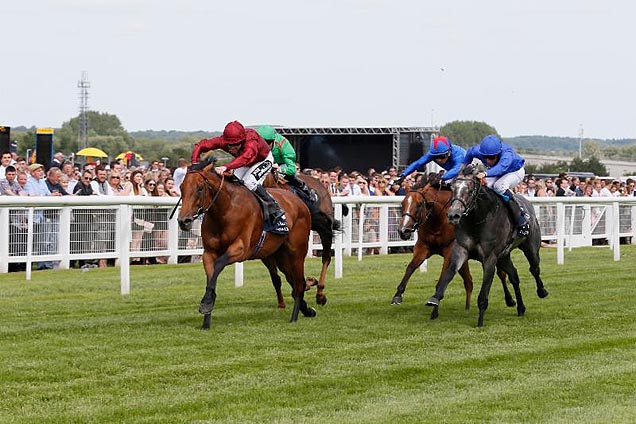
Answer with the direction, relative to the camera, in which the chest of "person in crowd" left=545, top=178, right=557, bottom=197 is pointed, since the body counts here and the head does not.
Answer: toward the camera

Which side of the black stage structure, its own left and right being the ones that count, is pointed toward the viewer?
front

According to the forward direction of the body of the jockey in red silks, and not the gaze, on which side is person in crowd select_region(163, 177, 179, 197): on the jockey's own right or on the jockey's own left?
on the jockey's own right

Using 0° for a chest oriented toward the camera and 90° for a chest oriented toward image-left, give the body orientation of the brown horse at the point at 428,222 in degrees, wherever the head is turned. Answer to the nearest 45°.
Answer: approximately 45°

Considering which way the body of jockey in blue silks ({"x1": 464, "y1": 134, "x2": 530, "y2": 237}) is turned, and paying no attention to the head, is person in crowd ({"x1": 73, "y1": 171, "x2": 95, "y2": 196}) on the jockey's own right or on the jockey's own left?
on the jockey's own right

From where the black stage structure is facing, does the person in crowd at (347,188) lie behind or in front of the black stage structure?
in front

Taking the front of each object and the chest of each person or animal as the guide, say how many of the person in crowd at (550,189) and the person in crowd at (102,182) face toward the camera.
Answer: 2

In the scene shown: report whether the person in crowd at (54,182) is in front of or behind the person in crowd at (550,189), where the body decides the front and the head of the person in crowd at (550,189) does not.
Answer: in front

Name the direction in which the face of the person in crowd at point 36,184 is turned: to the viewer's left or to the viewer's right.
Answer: to the viewer's right

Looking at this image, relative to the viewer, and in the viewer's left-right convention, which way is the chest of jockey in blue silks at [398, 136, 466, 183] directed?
facing the viewer and to the left of the viewer
